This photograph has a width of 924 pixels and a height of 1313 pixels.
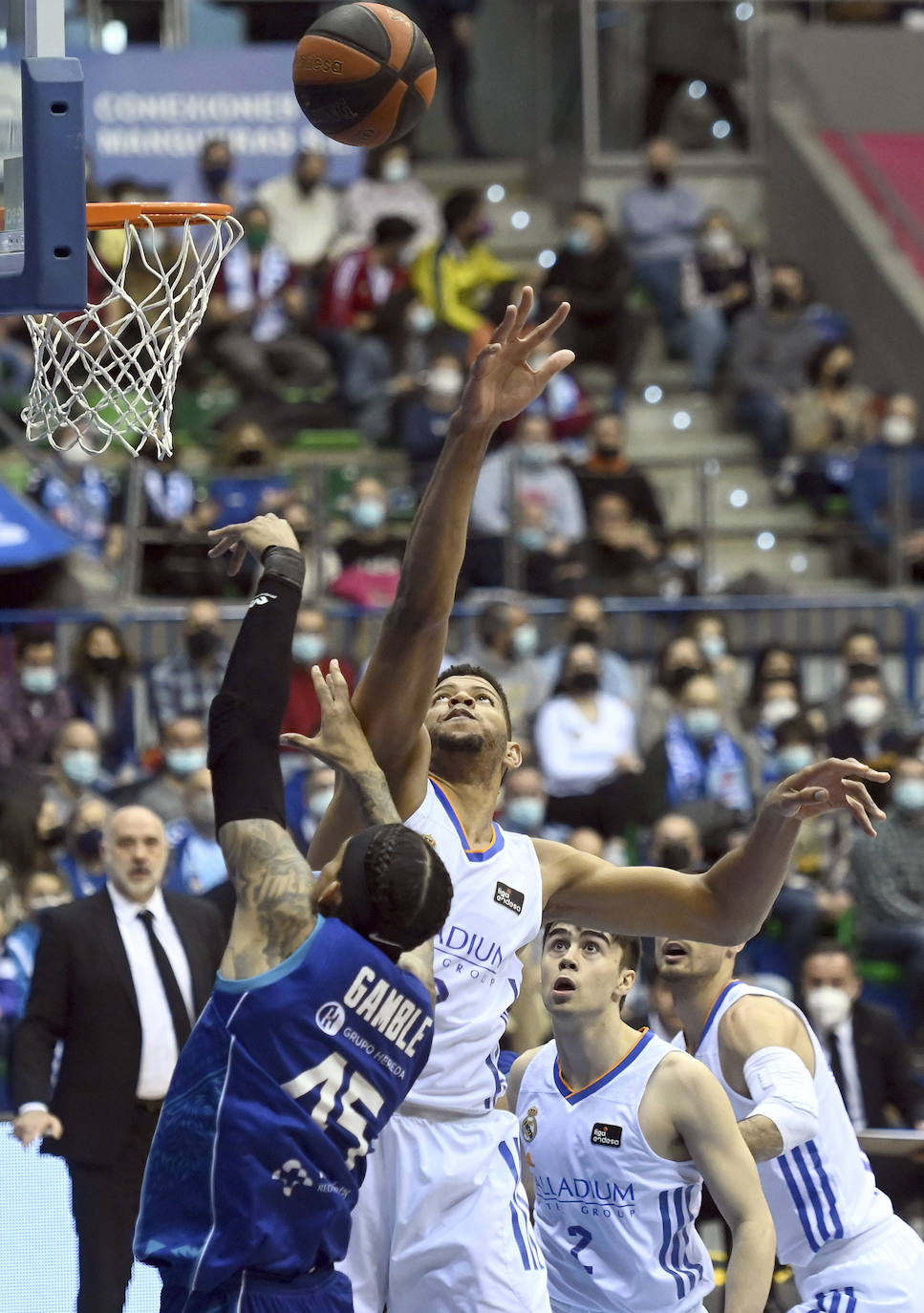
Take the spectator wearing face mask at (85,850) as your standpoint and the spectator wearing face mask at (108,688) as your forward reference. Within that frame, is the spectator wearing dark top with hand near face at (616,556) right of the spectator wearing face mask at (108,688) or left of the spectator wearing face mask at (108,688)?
right

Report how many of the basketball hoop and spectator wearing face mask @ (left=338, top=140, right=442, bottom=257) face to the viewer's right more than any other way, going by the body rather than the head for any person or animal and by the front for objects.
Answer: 1

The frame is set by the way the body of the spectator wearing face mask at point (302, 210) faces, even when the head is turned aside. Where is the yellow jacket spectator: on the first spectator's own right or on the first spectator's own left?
on the first spectator's own left

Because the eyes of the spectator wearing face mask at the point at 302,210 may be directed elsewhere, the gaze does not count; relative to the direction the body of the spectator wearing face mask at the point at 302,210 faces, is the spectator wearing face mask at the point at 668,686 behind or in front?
in front

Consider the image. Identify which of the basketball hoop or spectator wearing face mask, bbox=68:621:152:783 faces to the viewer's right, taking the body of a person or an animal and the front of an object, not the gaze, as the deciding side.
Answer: the basketball hoop

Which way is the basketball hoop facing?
to the viewer's right

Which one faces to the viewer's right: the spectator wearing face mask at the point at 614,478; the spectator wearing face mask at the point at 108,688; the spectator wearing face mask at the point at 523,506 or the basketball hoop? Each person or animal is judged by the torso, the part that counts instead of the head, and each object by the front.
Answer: the basketball hoop

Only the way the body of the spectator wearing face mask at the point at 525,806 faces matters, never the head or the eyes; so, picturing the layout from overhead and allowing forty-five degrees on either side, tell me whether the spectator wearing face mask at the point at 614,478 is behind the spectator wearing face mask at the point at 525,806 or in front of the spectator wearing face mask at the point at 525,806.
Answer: behind

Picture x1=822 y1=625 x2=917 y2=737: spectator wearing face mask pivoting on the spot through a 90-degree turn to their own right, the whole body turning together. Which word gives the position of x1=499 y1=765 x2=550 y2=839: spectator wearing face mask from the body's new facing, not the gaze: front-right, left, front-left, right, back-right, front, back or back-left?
front-left

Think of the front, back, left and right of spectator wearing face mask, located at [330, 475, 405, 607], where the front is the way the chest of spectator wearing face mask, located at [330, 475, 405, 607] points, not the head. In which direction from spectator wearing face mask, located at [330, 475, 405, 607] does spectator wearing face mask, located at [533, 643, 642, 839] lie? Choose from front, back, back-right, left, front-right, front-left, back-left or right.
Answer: front-left

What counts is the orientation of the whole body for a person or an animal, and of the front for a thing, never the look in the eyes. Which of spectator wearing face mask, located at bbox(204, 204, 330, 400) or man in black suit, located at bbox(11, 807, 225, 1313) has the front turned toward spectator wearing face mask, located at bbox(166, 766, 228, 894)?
spectator wearing face mask, located at bbox(204, 204, 330, 400)

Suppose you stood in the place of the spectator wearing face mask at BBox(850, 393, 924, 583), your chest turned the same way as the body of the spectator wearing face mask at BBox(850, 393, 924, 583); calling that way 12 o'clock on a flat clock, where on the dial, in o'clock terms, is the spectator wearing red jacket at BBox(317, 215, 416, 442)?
the spectator wearing red jacket at BBox(317, 215, 416, 442) is roughly at 3 o'clock from the spectator wearing face mask at BBox(850, 393, 924, 583).
